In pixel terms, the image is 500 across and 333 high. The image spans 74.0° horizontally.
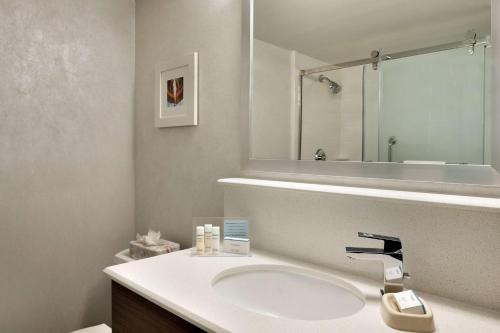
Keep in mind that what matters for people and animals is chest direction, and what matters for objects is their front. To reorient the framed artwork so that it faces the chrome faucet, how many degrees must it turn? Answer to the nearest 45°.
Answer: approximately 90° to its left

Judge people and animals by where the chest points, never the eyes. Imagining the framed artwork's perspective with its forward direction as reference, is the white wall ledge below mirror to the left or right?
on its left

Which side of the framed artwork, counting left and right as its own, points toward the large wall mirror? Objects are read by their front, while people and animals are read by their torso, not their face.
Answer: left

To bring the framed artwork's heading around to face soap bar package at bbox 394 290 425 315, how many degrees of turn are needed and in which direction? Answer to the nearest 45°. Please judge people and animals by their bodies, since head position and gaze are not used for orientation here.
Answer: approximately 90° to its left

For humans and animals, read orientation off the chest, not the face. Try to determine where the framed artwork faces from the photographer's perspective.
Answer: facing the viewer and to the left of the viewer

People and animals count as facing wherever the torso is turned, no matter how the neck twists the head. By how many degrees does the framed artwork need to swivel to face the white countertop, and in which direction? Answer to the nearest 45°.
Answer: approximately 45° to its left
